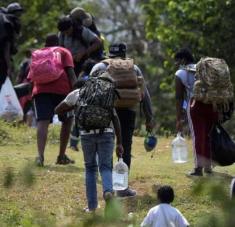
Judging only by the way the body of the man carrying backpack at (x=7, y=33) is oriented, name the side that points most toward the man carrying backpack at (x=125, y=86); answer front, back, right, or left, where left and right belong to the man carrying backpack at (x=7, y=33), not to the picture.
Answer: right

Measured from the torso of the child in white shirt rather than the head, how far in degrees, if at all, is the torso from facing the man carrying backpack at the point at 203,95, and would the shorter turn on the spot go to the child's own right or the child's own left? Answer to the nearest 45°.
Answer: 0° — they already face them

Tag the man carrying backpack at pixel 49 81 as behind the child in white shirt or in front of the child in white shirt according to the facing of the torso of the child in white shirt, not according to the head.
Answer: in front

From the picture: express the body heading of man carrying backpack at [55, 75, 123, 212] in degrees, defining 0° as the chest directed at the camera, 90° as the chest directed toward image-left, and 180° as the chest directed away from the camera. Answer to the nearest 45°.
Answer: approximately 180°

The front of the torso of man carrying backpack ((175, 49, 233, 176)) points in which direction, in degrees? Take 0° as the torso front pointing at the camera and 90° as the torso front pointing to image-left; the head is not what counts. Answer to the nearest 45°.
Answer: approximately 135°

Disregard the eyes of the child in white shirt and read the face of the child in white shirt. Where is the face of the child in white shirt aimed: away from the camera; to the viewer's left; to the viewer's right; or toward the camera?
away from the camera

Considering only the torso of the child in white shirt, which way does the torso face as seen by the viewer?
away from the camera

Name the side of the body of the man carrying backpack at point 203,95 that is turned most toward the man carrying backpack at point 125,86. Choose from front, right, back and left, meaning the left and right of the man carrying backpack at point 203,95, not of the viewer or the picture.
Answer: left

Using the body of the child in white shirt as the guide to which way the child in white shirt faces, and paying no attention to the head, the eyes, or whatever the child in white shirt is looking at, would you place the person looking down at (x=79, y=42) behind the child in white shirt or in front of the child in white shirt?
in front

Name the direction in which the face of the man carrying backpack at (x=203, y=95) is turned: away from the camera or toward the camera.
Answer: away from the camera
